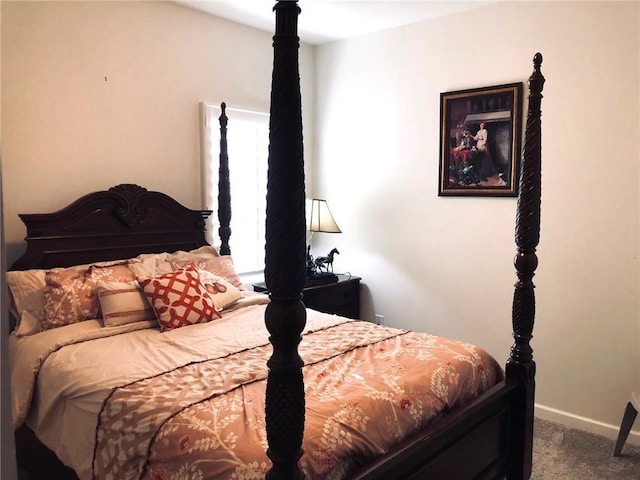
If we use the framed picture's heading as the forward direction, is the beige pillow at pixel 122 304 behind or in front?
in front

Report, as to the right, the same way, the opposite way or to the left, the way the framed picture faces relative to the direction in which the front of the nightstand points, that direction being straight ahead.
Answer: to the right

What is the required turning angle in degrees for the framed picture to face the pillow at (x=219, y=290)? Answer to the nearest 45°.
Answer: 0° — it already faces it

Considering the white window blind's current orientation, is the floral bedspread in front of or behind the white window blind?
in front

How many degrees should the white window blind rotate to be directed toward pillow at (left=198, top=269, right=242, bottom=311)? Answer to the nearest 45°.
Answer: approximately 45° to its right

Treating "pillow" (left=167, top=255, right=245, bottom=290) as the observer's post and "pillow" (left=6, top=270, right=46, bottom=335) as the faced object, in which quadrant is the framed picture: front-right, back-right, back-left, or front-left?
back-left

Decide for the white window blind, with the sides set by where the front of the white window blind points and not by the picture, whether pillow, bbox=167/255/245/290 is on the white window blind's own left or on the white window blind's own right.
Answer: on the white window blind's own right

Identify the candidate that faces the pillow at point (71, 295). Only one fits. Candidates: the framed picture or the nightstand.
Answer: the framed picture

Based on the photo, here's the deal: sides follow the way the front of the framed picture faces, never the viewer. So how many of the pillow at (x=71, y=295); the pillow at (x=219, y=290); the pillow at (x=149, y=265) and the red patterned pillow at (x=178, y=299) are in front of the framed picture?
4

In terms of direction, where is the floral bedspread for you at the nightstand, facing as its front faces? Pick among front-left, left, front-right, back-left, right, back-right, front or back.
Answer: front-right

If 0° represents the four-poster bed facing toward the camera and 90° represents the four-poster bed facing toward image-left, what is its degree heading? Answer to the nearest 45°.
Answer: approximately 315°

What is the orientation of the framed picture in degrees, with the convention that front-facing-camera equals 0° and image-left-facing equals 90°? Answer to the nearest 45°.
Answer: approximately 45°

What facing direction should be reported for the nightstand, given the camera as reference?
facing the viewer and to the right of the viewer

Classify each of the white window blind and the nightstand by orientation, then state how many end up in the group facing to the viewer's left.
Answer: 0
